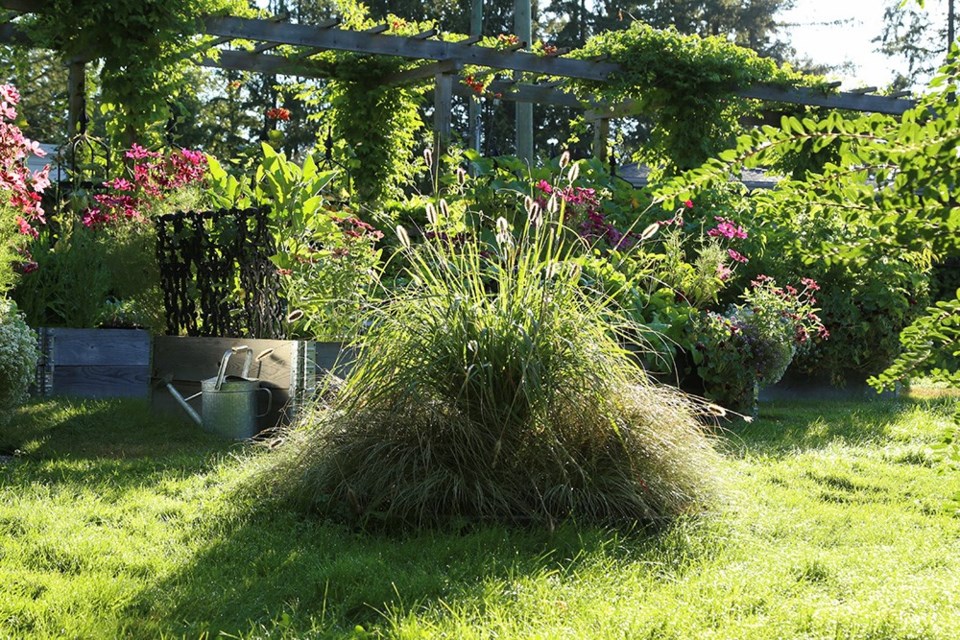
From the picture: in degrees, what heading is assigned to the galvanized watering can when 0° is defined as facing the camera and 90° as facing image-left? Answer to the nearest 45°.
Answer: approximately 90°

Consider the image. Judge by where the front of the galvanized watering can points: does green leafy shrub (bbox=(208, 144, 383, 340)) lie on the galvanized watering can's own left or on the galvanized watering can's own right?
on the galvanized watering can's own right

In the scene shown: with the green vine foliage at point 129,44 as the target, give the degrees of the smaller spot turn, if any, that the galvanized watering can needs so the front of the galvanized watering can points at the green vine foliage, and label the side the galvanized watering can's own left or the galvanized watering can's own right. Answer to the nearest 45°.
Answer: approximately 90° to the galvanized watering can's own right

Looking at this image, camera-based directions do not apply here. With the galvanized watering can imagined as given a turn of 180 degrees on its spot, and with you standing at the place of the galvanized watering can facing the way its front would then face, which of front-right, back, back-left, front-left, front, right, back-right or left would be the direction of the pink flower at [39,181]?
back-left

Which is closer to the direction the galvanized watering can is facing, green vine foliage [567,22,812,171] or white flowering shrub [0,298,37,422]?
the white flowering shrub

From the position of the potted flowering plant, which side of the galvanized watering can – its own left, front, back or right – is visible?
back

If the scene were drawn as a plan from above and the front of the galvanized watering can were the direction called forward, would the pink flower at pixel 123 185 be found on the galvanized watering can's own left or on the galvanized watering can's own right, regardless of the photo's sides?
on the galvanized watering can's own right

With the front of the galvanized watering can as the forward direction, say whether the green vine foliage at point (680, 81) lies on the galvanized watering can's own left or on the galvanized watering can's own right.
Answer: on the galvanized watering can's own right

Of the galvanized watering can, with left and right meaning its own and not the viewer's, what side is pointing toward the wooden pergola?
right
